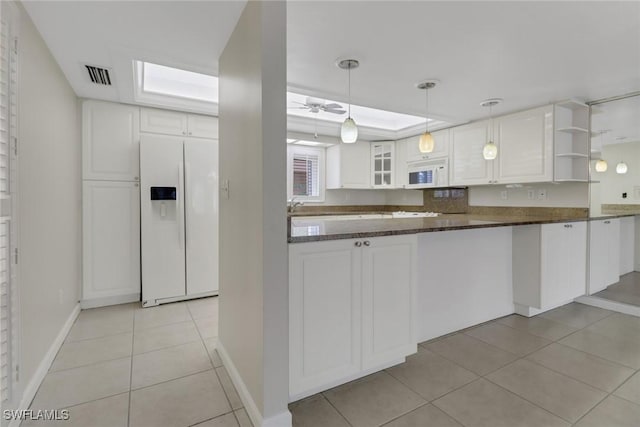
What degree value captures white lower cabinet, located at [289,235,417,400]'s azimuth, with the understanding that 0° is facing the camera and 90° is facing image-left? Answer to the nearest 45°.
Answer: approximately 315°

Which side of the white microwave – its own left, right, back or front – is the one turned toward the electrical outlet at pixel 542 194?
left

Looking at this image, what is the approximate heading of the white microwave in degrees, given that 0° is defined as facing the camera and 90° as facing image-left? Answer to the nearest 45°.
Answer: approximately 45°

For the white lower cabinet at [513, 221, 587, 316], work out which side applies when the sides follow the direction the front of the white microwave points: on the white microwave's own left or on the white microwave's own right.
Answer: on the white microwave's own left

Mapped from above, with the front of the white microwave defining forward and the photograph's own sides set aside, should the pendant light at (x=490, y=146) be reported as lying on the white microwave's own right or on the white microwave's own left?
on the white microwave's own left

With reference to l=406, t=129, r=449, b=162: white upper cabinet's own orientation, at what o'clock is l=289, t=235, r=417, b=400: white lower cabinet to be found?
The white lower cabinet is roughly at 11 o'clock from the white upper cabinet.

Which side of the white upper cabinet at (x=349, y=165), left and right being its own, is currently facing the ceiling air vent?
right

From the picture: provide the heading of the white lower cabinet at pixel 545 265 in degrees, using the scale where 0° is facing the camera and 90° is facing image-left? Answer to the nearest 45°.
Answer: approximately 315°

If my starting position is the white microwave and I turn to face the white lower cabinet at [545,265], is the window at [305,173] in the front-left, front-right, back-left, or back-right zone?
back-right

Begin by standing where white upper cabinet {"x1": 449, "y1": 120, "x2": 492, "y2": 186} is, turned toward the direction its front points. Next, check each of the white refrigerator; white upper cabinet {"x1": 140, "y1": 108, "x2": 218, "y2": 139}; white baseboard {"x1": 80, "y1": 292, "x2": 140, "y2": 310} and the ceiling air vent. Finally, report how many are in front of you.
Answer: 4

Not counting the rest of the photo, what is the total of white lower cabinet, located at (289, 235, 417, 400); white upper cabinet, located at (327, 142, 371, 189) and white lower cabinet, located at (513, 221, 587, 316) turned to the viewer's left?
0

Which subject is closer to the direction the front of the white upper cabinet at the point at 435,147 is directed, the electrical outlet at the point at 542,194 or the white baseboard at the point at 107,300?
the white baseboard
